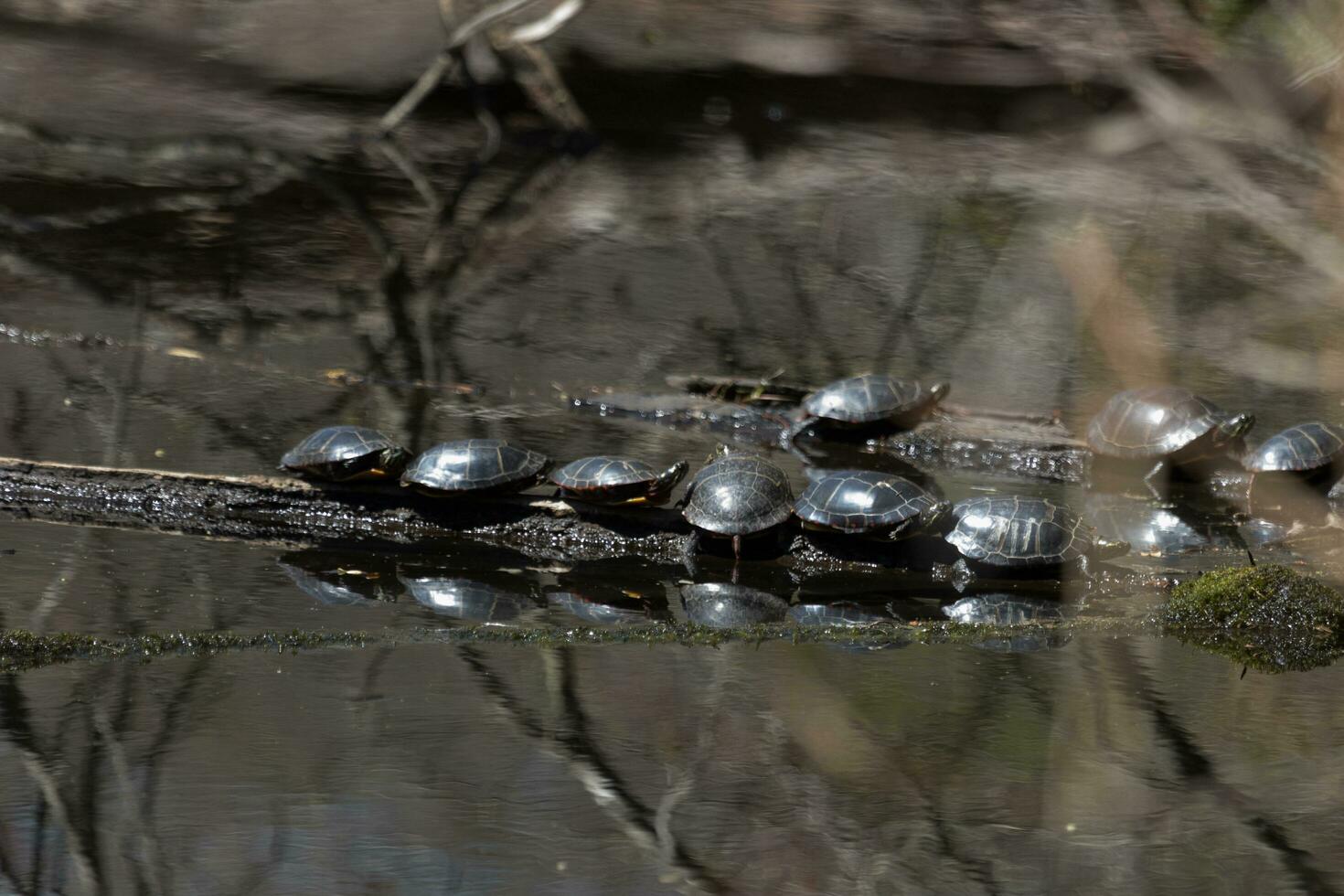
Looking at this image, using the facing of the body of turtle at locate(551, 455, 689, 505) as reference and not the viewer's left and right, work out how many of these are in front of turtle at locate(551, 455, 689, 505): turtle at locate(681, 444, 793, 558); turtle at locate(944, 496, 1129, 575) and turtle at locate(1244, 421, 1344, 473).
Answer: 3

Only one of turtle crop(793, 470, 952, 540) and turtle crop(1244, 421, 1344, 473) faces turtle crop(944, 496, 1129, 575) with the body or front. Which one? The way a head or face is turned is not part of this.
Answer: turtle crop(793, 470, 952, 540)

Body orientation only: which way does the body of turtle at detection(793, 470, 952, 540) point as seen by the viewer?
to the viewer's right

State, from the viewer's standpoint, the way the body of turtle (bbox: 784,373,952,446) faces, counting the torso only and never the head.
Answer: to the viewer's right

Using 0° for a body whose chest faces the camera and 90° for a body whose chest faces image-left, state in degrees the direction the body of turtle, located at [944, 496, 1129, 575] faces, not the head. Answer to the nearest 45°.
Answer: approximately 270°

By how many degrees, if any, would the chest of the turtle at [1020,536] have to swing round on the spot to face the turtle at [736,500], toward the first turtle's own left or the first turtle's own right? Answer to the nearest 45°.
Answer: approximately 180°

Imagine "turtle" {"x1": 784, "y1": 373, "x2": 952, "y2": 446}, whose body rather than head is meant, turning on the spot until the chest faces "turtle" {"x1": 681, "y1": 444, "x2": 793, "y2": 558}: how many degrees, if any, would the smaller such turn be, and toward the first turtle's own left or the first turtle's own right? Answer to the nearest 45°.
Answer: approximately 90° to the first turtle's own right

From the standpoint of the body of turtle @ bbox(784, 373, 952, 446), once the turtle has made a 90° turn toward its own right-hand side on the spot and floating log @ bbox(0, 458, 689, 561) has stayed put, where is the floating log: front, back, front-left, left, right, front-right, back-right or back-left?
front-right

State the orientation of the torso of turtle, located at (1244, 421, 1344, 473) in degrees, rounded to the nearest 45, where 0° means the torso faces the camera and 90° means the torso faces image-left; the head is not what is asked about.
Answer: approximately 270°

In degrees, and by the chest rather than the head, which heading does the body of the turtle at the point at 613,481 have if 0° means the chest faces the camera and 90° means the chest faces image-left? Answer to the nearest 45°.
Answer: approximately 270°
